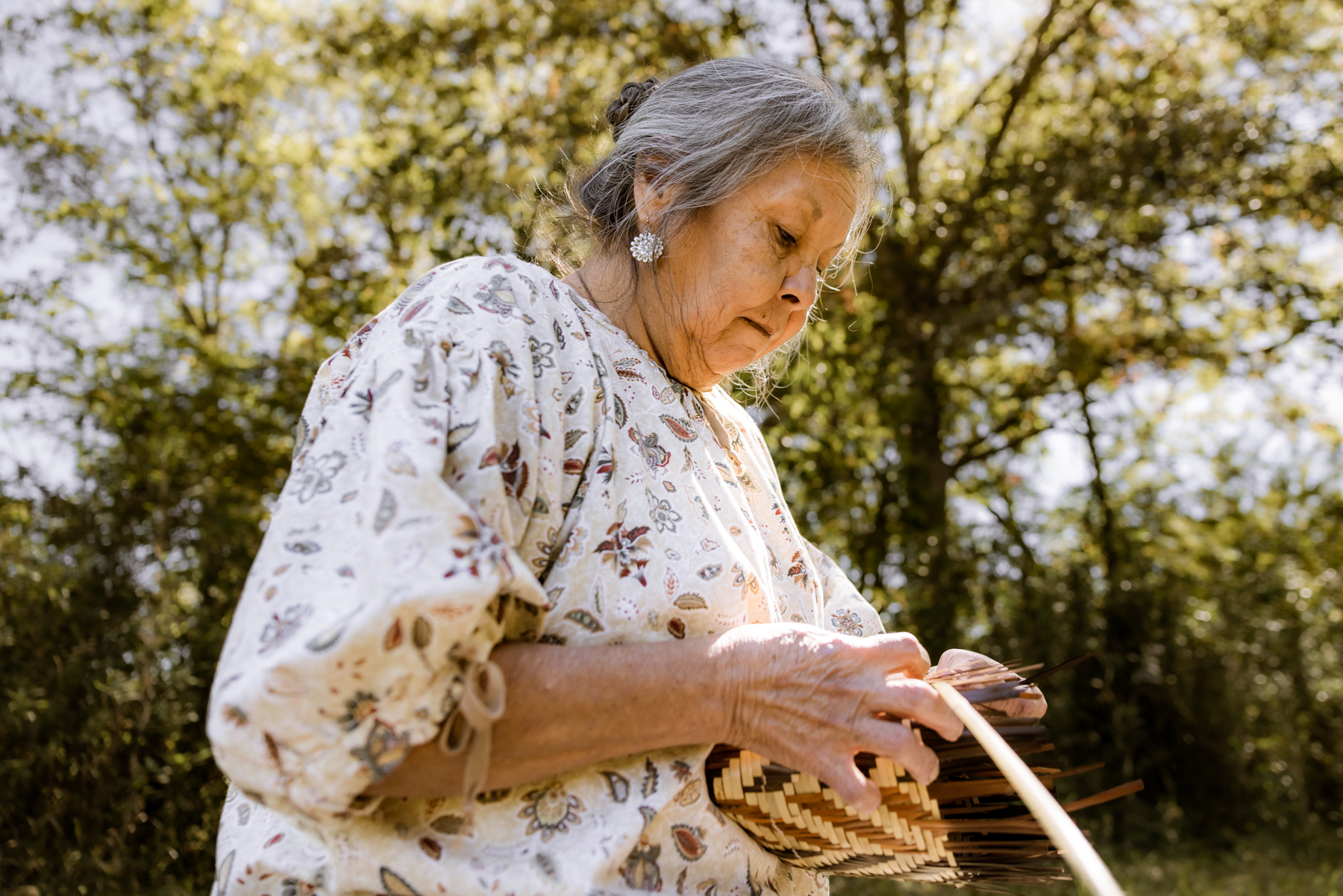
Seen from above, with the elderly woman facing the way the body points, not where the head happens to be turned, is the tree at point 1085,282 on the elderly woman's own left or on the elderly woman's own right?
on the elderly woman's own left

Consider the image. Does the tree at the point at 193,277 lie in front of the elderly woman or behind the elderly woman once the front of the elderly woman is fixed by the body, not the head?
behind

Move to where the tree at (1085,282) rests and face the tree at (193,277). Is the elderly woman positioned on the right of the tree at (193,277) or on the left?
left

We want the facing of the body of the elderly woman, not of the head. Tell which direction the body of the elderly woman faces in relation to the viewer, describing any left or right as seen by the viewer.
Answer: facing the viewer and to the right of the viewer
